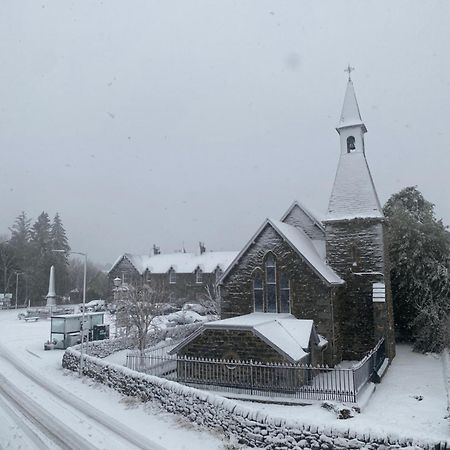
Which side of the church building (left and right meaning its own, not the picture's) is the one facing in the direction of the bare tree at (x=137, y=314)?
right

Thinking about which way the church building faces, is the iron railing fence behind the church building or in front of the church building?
in front

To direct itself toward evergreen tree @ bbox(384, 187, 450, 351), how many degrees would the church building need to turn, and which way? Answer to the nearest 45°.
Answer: approximately 135° to its left

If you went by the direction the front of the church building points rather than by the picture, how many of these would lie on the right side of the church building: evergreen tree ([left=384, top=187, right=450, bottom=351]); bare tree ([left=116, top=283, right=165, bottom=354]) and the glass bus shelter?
2

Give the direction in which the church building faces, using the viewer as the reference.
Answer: facing the viewer

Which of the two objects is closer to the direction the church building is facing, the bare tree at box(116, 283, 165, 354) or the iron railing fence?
the iron railing fence

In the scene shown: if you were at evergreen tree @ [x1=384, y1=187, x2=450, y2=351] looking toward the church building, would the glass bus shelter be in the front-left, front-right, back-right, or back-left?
front-right

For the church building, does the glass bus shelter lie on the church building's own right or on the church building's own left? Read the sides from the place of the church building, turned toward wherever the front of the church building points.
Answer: on the church building's own right

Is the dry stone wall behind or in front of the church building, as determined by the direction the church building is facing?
in front

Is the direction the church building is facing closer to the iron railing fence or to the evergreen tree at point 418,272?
the iron railing fence

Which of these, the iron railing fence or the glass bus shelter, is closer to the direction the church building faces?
the iron railing fence
